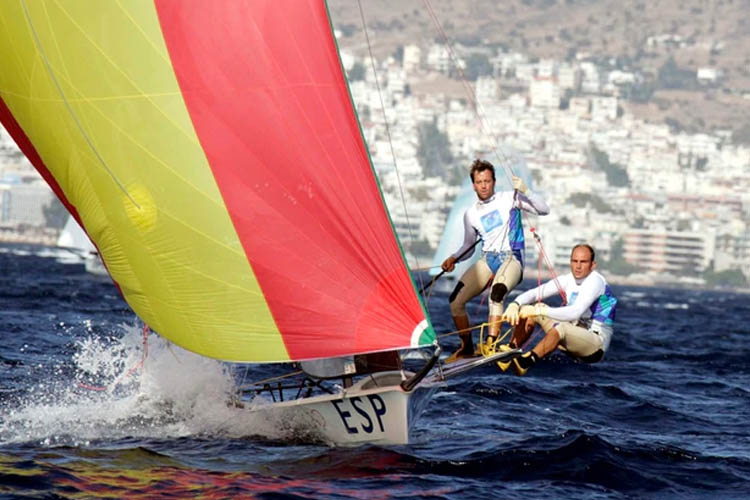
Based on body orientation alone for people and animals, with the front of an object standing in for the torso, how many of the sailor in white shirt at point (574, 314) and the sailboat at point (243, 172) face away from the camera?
0

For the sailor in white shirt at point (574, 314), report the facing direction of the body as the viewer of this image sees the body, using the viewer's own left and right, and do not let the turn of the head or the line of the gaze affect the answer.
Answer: facing the viewer and to the left of the viewer

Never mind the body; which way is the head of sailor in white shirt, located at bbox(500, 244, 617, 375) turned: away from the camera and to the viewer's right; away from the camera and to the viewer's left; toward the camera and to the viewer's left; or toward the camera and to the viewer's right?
toward the camera and to the viewer's left
